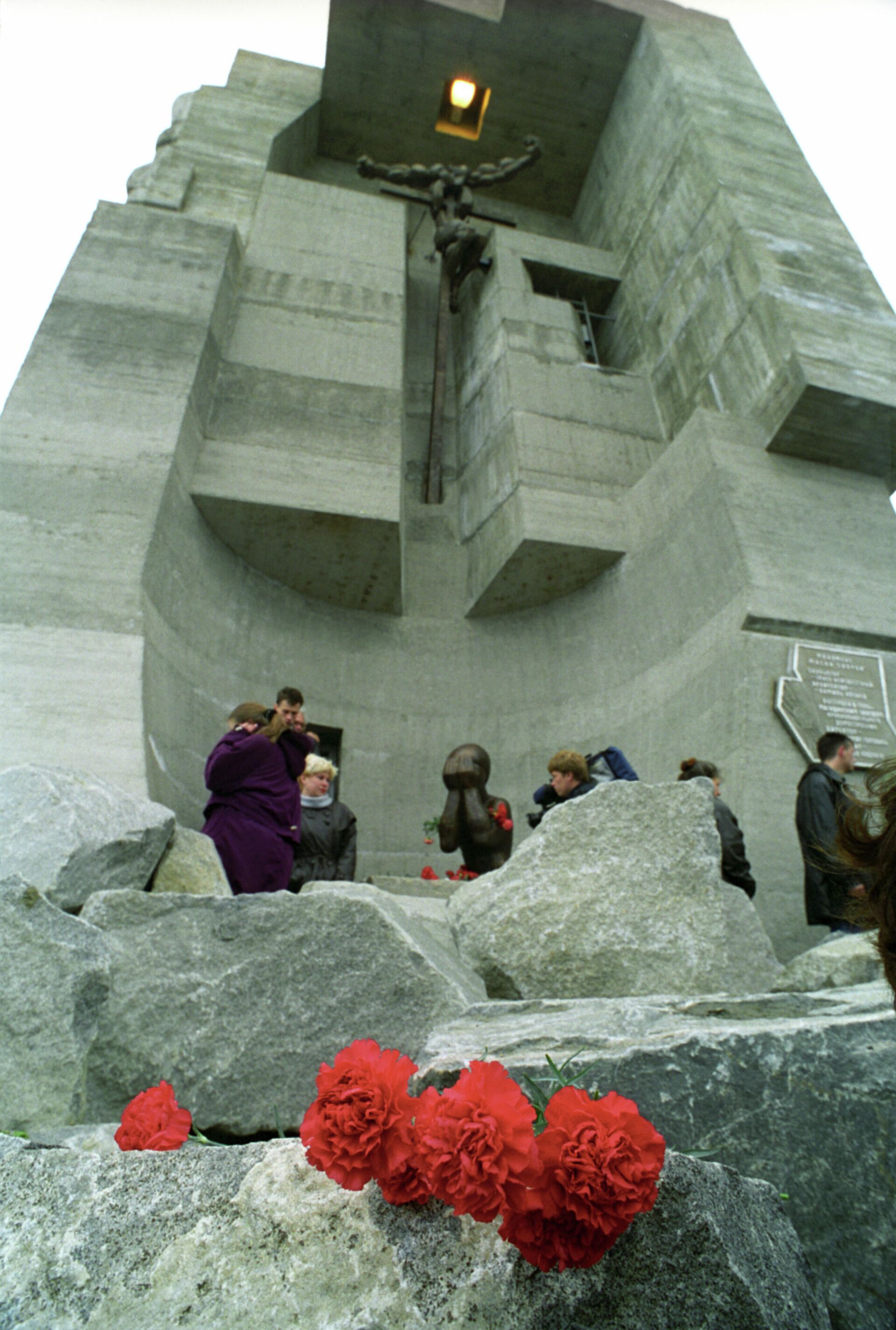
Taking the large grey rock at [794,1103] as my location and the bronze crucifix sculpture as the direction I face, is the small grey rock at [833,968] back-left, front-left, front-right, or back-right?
front-right

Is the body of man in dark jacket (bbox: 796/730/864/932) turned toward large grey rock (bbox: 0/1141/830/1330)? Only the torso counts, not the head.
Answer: no

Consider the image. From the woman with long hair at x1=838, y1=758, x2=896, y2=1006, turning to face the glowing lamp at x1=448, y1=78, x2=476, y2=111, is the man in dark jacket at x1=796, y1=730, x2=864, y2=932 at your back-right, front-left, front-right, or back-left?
front-right

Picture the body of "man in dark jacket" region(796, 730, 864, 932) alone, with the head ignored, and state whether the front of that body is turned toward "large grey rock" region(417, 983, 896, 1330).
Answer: no
